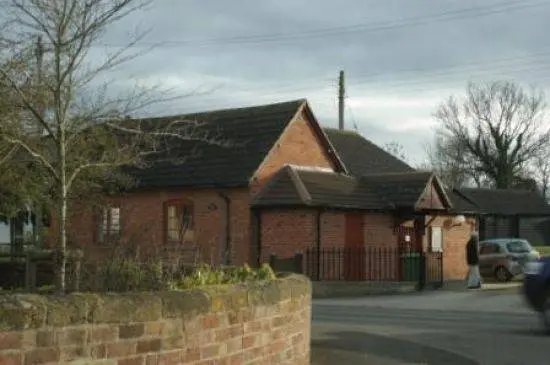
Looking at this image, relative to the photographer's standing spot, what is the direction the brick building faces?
facing the viewer and to the right of the viewer

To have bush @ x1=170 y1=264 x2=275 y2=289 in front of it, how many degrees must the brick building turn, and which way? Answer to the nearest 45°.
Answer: approximately 45° to its right

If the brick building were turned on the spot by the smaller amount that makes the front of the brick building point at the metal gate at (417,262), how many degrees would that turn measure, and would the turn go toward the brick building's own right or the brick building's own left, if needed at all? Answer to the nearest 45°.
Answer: approximately 45° to the brick building's own left

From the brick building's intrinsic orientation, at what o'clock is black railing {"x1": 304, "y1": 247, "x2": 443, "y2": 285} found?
The black railing is roughly at 11 o'clock from the brick building.

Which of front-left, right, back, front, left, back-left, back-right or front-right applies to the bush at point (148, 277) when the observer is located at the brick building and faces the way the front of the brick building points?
front-right

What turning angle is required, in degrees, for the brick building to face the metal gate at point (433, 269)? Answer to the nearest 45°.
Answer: approximately 45° to its left

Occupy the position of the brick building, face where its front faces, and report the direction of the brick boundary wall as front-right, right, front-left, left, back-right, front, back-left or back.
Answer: front-right
